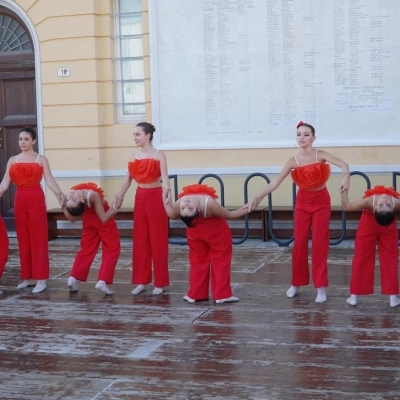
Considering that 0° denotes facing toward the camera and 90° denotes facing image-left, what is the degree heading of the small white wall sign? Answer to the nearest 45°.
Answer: approximately 0°

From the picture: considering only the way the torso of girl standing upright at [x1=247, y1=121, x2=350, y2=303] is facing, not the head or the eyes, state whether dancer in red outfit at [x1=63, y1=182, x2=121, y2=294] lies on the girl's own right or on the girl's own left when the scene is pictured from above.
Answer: on the girl's own right

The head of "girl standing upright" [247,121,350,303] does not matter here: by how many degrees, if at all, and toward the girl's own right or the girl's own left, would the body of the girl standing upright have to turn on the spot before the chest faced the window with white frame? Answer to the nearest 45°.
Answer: approximately 135° to the girl's own right

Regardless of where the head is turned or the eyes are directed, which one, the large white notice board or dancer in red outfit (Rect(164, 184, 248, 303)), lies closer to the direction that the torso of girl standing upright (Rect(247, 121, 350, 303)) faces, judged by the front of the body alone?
the dancer in red outfit

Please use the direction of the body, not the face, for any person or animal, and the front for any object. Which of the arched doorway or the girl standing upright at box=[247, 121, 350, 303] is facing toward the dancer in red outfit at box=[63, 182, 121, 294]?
the arched doorway

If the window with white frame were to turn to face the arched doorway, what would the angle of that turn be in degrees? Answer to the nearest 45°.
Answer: approximately 90° to its right

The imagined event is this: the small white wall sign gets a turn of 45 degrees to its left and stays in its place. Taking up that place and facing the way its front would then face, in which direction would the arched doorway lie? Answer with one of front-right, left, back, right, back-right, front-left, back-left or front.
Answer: back

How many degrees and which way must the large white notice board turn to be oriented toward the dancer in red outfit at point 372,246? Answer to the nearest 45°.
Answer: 0° — it already faces them

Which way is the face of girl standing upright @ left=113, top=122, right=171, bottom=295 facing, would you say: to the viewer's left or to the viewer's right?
to the viewer's left

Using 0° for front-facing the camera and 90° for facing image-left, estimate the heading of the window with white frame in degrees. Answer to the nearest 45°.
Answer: approximately 0°

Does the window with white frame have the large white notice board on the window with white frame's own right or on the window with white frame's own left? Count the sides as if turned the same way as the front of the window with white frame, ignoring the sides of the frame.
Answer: on the window with white frame's own left
